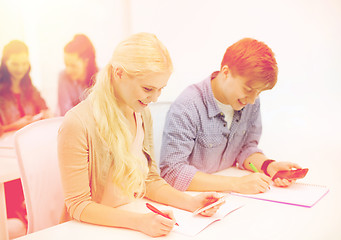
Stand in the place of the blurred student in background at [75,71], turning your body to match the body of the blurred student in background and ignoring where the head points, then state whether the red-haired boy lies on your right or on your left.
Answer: on your left

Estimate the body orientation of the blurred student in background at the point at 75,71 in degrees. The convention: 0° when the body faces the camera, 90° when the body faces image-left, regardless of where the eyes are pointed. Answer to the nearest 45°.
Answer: approximately 45°

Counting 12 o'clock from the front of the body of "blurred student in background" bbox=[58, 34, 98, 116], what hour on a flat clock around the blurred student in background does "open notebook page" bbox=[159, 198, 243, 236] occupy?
The open notebook page is roughly at 10 o'clock from the blurred student in background.
